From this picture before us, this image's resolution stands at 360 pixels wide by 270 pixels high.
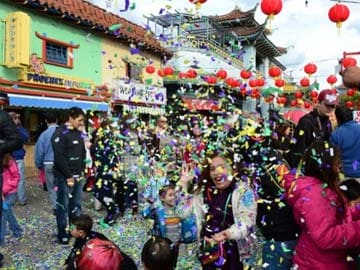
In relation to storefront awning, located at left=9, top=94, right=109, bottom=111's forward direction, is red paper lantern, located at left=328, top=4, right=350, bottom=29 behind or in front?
in front

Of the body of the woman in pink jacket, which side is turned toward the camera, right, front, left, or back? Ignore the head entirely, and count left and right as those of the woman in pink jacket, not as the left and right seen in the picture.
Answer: right

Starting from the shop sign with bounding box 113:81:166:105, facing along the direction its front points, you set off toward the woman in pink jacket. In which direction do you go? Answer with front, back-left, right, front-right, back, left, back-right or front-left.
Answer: front-right

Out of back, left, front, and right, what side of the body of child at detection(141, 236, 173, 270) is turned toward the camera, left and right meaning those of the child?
back

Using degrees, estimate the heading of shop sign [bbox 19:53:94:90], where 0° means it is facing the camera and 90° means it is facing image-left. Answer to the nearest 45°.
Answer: approximately 315°

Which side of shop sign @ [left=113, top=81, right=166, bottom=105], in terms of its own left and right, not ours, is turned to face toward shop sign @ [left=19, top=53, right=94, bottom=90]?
right

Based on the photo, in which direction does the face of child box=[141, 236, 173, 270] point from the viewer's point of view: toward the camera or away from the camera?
away from the camera

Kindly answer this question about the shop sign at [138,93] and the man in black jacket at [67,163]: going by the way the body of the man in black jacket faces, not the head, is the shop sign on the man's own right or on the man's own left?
on the man's own left

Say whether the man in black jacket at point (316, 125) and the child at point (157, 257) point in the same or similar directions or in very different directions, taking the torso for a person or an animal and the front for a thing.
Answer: very different directions

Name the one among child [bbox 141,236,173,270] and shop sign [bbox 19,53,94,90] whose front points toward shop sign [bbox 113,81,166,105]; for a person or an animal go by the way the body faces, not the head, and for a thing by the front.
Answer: the child

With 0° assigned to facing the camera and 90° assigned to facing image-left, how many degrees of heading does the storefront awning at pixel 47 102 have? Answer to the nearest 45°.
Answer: approximately 315°
